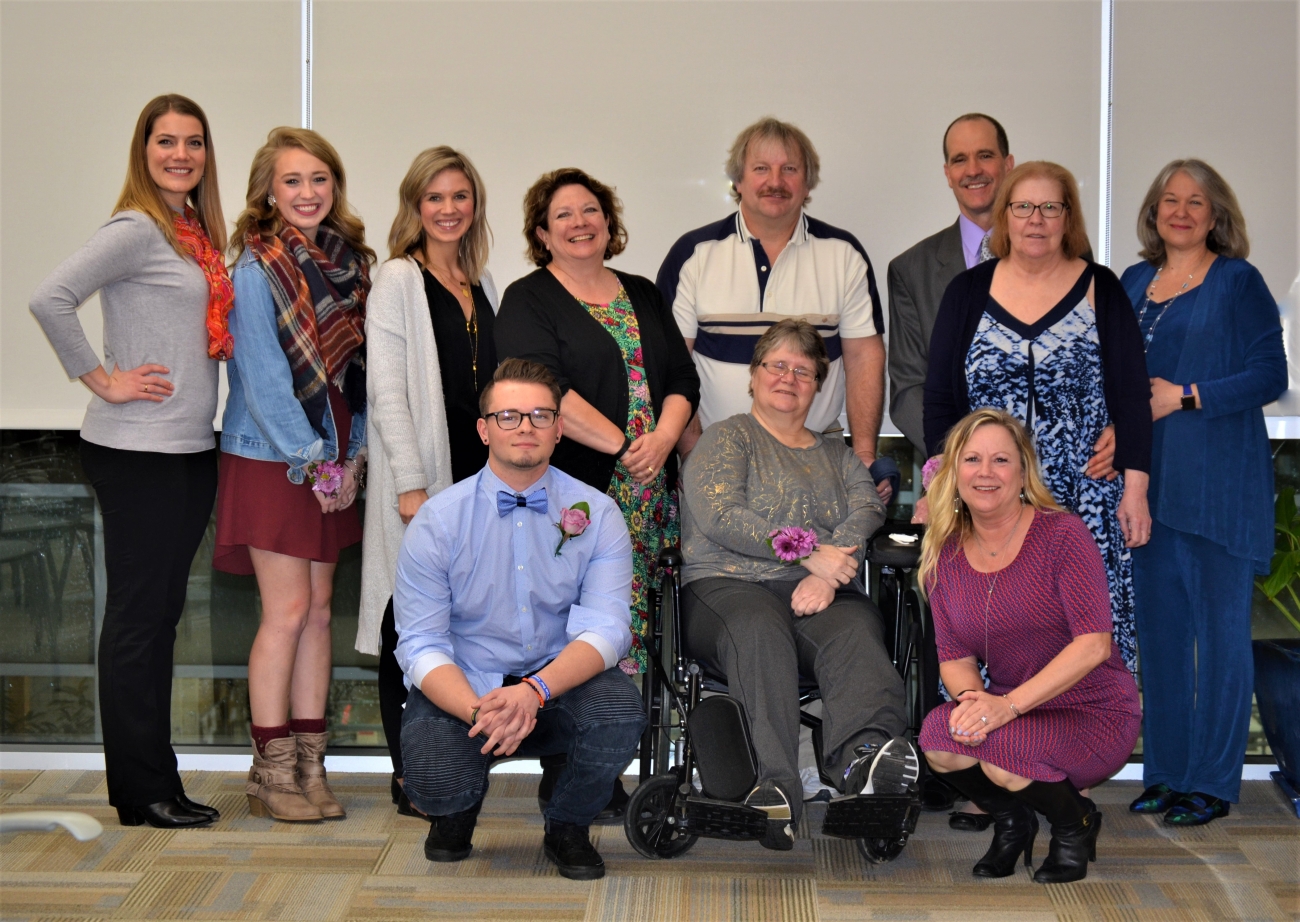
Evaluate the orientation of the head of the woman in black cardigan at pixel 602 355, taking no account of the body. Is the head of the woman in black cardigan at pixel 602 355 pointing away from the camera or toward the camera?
toward the camera

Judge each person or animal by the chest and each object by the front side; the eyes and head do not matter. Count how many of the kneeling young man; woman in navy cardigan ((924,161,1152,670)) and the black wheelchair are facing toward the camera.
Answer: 3

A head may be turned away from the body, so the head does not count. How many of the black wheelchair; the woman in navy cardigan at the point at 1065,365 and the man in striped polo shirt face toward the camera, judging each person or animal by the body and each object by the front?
3

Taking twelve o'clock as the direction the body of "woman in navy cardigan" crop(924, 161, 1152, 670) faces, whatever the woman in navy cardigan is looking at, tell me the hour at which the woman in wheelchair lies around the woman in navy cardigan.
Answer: The woman in wheelchair is roughly at 2 o'clock from the woman in navy cardigan.

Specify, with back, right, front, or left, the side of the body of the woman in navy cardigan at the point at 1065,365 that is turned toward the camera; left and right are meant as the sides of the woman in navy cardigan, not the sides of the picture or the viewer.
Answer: front

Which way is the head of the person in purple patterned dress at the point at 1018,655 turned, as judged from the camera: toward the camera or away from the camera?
toward the camera

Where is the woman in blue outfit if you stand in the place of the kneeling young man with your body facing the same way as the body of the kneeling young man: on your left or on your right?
on your left

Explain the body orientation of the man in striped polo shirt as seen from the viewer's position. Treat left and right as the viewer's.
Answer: facing the viewer

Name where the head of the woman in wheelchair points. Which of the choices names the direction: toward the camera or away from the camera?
toward the camera

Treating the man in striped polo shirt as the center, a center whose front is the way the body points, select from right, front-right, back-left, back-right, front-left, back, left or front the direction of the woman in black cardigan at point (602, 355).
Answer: front-right

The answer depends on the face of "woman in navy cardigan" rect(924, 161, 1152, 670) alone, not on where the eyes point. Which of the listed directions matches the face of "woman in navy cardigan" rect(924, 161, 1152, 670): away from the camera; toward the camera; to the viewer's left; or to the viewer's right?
toward the camera

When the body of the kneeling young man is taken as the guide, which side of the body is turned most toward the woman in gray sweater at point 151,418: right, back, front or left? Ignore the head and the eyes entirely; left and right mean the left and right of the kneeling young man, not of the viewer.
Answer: right

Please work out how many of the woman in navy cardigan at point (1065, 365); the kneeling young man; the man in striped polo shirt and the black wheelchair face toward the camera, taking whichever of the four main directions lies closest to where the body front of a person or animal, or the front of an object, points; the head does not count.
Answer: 4
